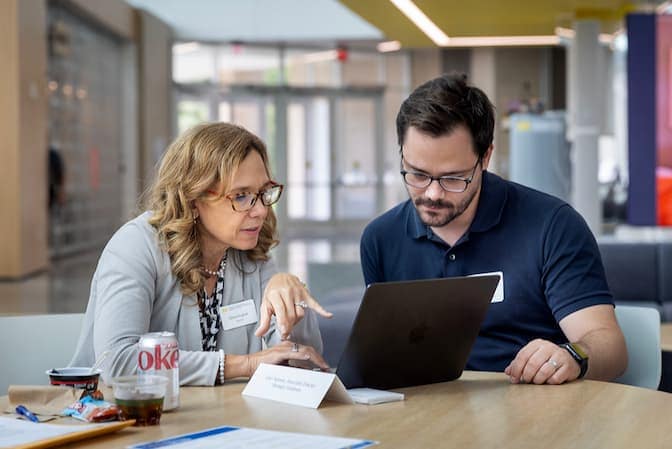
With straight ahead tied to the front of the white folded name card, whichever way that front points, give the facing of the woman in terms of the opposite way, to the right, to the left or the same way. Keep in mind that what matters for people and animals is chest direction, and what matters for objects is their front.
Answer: to the left

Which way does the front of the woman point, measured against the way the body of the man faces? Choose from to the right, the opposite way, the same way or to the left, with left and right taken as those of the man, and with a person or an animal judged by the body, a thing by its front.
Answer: to the left

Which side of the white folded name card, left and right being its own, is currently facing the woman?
right

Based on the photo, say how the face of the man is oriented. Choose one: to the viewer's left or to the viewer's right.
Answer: to the viewer's left

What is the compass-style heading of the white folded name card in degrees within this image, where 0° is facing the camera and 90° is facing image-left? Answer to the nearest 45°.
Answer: approximately 45°

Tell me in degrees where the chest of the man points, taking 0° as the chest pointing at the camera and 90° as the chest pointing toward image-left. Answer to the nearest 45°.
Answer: approximately 45°

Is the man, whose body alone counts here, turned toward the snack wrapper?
yes
